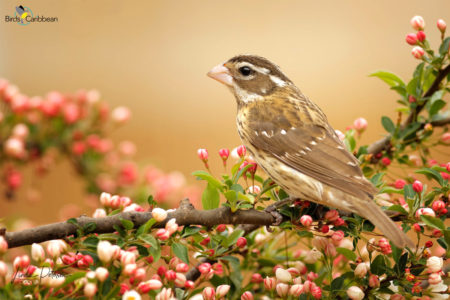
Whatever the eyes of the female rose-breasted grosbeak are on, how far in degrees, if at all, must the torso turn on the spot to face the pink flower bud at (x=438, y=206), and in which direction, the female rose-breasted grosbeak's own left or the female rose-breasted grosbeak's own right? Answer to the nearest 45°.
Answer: approximately 135° to the female rose-breasted grosbeak's own left

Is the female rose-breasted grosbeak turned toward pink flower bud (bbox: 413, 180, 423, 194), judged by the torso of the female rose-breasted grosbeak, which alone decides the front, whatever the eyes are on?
no

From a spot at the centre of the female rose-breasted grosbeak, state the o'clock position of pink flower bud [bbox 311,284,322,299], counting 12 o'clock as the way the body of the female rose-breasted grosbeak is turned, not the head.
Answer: The pink flower bud is roughly at 9 o'clock from the female rose-breasted grosbeak.

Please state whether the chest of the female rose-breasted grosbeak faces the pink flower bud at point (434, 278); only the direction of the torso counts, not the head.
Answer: no

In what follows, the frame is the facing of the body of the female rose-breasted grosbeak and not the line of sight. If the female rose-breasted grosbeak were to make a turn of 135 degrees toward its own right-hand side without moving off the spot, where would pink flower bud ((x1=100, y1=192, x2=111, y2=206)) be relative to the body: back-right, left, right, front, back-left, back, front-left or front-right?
back

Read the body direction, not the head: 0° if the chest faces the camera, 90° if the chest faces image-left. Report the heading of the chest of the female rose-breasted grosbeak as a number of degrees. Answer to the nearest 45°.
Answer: approximately 90°
